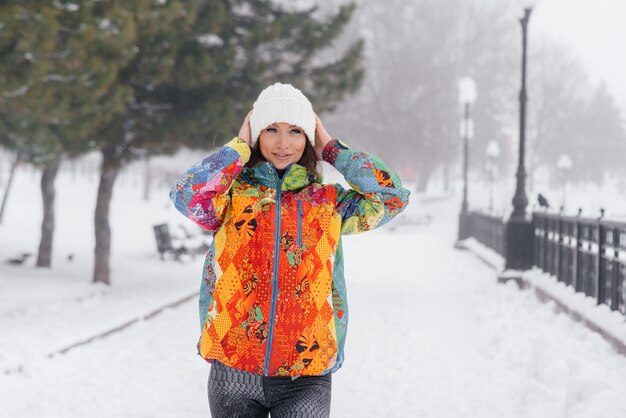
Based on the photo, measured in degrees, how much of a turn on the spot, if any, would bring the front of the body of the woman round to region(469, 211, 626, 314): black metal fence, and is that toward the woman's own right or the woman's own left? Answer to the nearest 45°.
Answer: approximately 135° to the woman's own left

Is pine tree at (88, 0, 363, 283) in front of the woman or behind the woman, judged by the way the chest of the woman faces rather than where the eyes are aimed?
behind

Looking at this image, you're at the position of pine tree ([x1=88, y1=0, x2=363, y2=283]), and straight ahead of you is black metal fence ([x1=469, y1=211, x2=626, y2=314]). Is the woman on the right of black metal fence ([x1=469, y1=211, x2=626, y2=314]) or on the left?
right

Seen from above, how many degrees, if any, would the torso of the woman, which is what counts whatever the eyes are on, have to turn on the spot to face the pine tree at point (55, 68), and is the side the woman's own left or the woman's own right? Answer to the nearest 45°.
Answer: approximately 135° to the woman's own right

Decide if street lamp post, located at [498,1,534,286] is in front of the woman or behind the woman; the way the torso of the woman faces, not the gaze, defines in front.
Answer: behind

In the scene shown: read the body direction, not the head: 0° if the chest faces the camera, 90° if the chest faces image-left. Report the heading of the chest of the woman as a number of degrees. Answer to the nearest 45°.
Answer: approximately 0°
